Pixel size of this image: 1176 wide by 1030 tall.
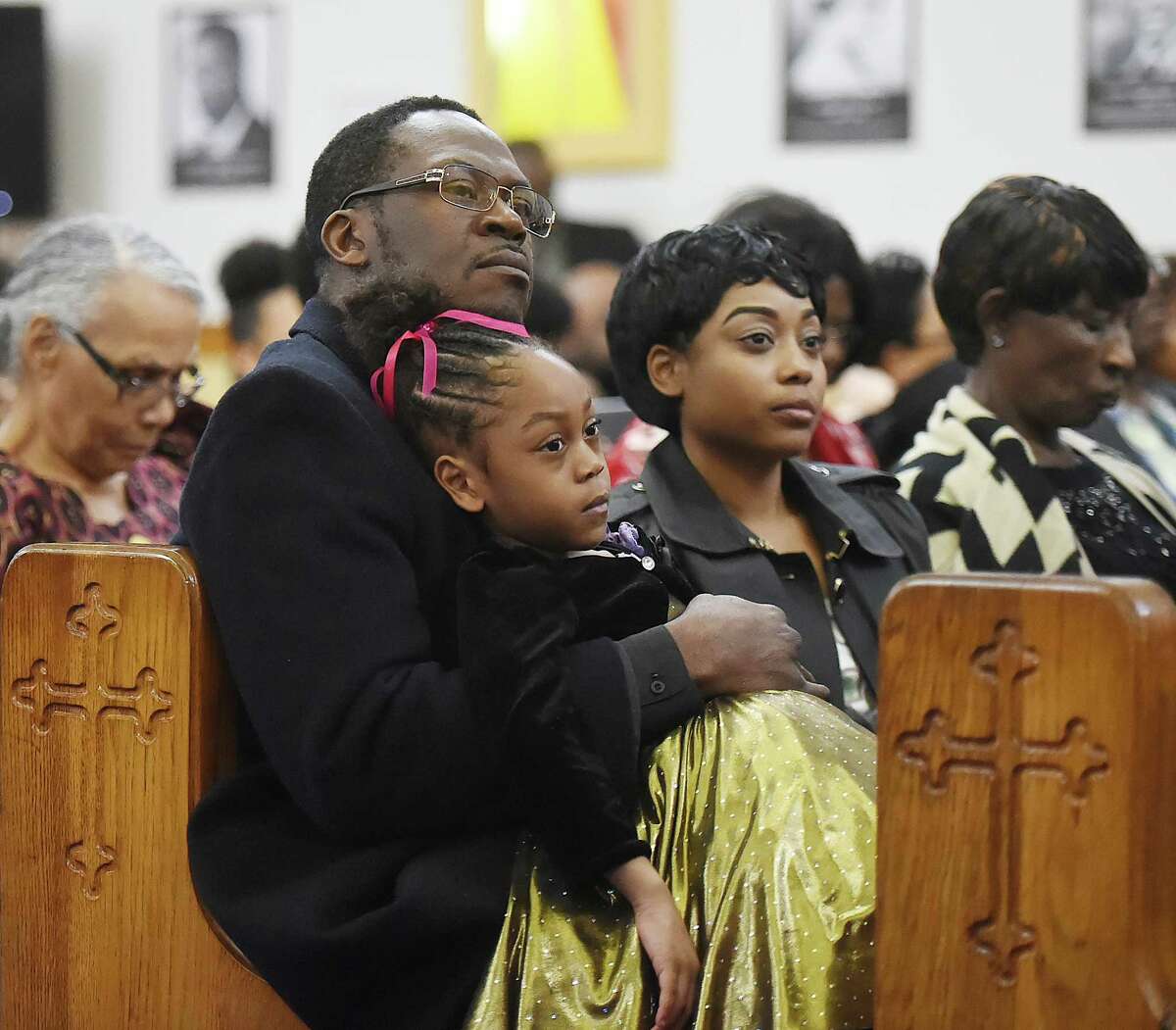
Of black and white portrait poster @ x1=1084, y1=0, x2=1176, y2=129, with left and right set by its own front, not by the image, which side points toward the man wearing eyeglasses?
front

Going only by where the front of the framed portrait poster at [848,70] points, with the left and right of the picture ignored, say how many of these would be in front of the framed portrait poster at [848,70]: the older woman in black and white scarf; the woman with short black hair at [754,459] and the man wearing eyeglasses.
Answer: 3

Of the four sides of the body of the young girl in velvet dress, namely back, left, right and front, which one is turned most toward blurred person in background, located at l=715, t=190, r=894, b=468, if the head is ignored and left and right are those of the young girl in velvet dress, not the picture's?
left

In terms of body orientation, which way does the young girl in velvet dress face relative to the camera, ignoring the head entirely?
to the viewer's right

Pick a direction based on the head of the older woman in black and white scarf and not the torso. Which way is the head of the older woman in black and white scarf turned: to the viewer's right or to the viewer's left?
to the viewer's right

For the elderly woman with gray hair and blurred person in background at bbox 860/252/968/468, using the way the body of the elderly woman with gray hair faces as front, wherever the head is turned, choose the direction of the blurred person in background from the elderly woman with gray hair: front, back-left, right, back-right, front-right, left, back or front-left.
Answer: left

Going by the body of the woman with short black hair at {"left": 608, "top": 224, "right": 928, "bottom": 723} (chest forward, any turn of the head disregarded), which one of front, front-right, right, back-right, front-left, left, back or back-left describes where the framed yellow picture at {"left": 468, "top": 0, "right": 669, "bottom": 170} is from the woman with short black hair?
back-left

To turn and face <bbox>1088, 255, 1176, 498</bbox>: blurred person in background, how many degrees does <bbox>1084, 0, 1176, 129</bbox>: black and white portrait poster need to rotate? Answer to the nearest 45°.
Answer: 0° — it already faces them

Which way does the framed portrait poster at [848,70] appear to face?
toward the camera

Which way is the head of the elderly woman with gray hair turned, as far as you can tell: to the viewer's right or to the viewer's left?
to the viewer's right

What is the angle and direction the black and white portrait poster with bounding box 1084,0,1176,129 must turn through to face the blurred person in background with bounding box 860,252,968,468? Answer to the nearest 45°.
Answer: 0° — it already faces them

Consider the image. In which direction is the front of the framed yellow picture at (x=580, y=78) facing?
toward the camera

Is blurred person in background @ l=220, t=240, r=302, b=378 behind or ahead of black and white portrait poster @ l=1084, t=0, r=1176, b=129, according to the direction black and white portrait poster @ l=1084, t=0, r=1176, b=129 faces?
ahead
